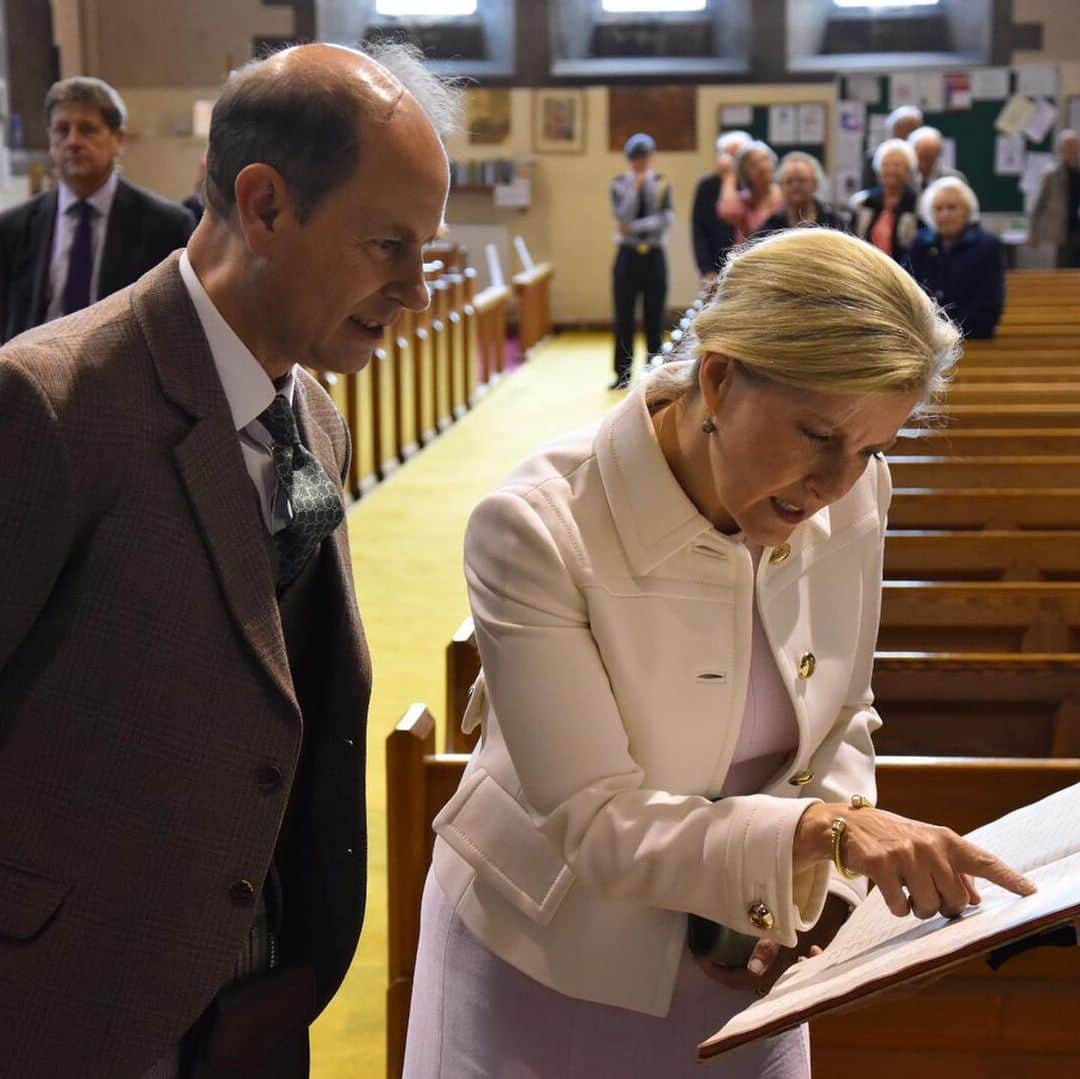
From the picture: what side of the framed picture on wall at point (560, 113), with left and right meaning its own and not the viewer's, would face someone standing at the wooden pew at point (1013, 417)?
front

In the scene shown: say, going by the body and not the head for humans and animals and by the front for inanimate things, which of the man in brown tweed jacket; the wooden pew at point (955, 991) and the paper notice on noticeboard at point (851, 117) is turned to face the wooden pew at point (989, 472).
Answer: the paper notice on noticeboard

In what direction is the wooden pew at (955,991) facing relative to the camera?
toward the camera

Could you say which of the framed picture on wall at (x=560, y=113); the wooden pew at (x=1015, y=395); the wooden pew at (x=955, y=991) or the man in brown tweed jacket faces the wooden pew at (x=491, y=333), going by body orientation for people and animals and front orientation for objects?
the framed picture on wall

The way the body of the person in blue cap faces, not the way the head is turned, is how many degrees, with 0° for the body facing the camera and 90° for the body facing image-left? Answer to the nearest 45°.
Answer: approximately 0°

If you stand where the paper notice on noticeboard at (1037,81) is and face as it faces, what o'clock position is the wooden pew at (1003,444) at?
The wooden pew is roughly at 12 o'clock from the paper notice on noticeboard.

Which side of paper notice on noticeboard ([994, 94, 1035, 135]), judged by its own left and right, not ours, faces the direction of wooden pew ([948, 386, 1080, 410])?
front

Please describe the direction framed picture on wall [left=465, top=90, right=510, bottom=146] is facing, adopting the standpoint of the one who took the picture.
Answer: facing the viewer

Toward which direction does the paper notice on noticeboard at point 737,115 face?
toward the camera

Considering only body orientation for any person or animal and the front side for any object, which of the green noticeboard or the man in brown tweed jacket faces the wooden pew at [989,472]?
the green noticeboard

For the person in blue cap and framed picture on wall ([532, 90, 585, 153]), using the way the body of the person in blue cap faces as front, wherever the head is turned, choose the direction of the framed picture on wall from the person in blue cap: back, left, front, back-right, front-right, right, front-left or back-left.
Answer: back

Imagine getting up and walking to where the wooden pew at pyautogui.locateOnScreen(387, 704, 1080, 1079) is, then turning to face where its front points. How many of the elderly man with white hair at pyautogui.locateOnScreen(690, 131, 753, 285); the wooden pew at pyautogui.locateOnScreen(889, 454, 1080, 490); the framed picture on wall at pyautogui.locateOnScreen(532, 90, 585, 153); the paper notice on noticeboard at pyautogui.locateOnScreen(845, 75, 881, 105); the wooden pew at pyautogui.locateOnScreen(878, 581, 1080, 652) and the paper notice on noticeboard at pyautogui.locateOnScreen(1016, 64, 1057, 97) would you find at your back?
6

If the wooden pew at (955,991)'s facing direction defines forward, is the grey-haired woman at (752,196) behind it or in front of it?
behind
